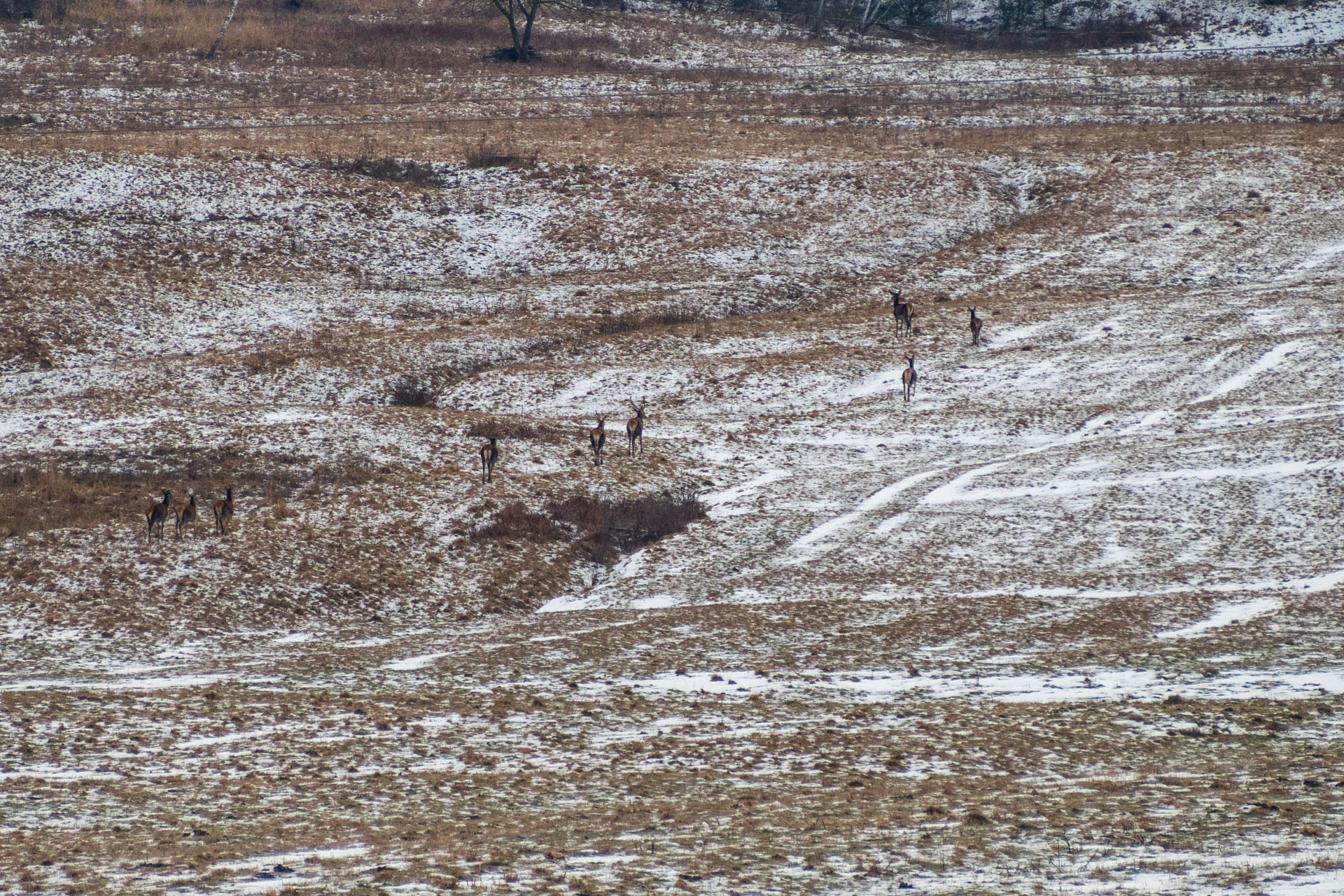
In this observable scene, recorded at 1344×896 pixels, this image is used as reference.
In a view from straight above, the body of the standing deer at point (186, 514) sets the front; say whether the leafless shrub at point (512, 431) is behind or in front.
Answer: in front

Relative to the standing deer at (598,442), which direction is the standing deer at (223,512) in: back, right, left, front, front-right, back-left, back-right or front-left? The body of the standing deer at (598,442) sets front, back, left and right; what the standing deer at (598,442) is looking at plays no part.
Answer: back-left

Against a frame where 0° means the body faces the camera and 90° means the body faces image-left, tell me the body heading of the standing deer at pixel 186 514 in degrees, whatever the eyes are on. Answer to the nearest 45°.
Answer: approximately 225°

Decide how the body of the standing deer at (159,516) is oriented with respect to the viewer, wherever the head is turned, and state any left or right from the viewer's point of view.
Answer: facing away from the viewer and to the right of the viewer

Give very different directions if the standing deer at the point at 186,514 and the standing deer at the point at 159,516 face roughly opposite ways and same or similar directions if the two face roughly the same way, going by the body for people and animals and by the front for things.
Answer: same or similar directions

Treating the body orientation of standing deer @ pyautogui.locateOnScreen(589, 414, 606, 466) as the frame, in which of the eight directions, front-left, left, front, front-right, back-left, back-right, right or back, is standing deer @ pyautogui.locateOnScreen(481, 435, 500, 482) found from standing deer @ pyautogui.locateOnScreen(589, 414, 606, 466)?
back-left

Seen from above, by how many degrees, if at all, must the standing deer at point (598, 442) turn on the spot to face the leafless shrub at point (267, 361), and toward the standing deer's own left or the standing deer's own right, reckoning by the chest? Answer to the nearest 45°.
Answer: approximately 45° to the standing deer's own left

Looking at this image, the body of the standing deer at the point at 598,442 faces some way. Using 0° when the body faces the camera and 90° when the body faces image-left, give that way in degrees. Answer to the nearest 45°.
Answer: approximately 180°

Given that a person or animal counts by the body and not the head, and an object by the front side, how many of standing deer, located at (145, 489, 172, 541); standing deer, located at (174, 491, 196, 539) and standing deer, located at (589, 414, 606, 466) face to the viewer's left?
0

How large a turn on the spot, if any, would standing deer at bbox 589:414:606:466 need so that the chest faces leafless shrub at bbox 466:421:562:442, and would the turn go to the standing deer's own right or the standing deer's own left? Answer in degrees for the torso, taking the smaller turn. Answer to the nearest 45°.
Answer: approximately 45° to the standing deer's own left

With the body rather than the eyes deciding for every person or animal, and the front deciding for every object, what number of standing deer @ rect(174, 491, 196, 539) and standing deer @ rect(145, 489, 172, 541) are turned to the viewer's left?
0
